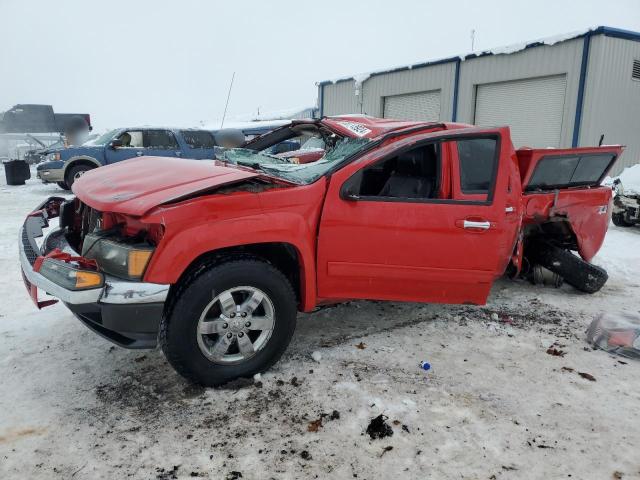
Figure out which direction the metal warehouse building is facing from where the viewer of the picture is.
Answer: facing the viewer and to the left of the viewer

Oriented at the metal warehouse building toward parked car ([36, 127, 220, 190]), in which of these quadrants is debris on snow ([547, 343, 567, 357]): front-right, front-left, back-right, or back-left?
front-left

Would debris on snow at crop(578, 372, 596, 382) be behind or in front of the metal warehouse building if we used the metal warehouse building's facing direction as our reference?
in front

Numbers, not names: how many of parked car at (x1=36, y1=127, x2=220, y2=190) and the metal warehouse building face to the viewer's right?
0

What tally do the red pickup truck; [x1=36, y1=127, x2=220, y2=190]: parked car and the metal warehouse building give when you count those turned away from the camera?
0

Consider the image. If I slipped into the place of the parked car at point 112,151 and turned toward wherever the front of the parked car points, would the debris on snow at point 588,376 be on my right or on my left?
on my left

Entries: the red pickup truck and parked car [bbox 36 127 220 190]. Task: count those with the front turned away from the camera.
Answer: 0

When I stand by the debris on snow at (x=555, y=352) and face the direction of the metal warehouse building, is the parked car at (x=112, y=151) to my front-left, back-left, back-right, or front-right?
front-left

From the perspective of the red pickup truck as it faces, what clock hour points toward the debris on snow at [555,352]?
The debris on snow is roughly at 7 o'clock from the red pickup truck.

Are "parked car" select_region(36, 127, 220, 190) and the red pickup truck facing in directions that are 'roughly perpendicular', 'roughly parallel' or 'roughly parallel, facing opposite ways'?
roughly parallel

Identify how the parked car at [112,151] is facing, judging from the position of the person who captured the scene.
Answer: facing to the left of the viewer

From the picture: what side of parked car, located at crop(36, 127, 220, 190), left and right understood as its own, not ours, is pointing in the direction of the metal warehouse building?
back

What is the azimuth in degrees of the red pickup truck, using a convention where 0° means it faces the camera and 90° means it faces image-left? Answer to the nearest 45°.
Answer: approximately 45°
